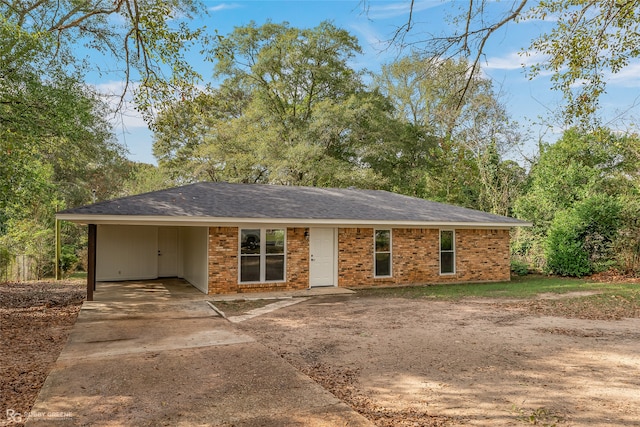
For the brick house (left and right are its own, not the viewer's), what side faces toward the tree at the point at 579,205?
left

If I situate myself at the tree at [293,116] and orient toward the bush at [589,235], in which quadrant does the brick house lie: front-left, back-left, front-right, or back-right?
front-right

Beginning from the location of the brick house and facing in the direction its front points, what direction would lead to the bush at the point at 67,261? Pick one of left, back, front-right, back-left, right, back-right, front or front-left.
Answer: back-right

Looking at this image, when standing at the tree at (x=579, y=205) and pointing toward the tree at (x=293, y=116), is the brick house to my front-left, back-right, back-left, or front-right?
front-left

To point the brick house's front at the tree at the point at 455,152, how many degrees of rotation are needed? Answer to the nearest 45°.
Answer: approximately 135° to its left

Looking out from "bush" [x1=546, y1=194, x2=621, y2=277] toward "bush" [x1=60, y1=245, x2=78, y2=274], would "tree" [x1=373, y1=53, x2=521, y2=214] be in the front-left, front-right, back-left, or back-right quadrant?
front-right

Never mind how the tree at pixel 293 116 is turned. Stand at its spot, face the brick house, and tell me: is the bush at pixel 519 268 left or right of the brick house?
left

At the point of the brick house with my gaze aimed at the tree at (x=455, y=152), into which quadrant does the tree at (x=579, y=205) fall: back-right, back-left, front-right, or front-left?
front-right

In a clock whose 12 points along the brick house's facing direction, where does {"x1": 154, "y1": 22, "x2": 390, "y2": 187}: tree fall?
The tree is roughly at 6 o'clock from the brick house.

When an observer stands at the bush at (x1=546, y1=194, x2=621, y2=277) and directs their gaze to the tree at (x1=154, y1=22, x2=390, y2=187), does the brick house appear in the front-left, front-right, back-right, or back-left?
front-left

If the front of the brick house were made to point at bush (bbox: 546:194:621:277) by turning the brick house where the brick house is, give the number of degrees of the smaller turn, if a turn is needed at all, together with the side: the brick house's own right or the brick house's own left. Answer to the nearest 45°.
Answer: approximately 90° to the brick house's own left

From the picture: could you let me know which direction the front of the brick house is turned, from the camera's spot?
facing the viewer

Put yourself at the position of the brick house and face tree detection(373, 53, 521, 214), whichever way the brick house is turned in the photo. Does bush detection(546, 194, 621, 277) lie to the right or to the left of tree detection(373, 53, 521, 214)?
right

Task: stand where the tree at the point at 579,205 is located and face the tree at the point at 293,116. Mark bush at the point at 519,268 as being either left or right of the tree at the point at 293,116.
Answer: left
